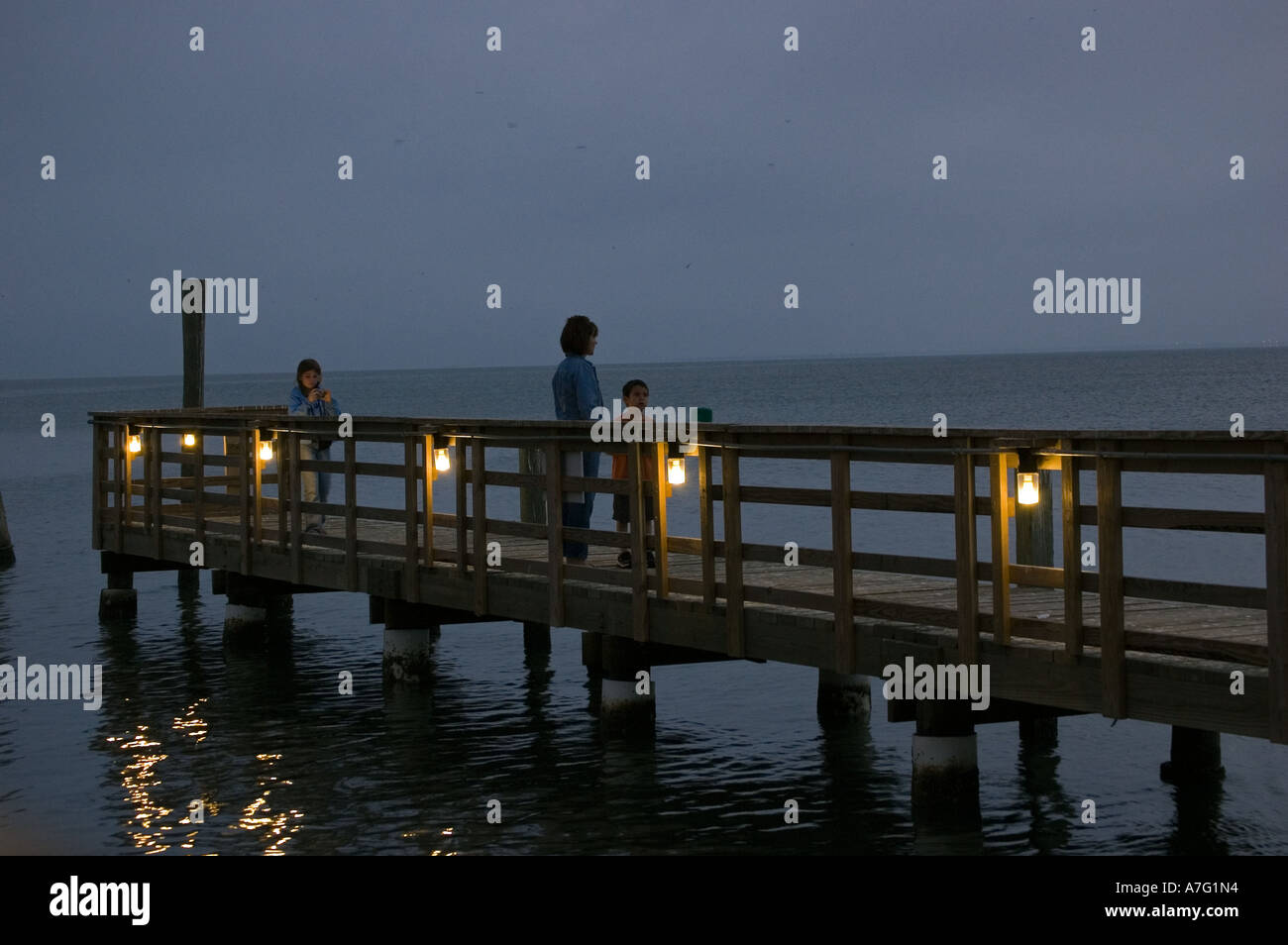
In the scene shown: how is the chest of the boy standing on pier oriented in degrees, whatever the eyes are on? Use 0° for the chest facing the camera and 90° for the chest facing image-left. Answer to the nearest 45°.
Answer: approximately 315°

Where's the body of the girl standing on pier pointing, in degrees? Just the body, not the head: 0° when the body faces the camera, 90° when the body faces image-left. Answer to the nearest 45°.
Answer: approximately 315°
